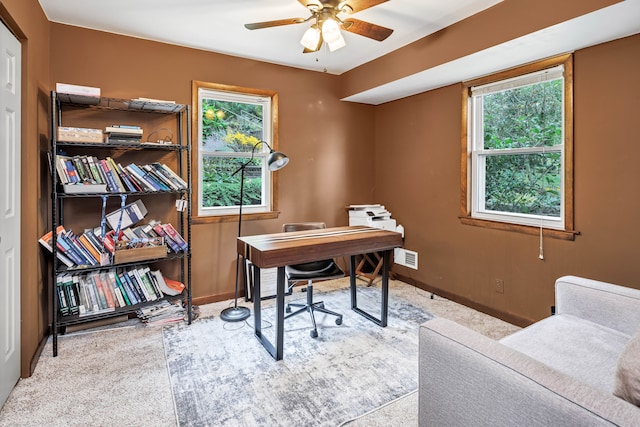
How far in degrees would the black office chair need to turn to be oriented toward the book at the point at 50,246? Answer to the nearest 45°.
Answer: approximately 135° to its right

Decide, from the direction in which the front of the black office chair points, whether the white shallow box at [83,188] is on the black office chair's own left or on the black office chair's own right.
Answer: on the black office chair's own right

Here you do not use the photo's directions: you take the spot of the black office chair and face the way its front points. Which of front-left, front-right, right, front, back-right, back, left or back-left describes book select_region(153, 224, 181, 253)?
back-right

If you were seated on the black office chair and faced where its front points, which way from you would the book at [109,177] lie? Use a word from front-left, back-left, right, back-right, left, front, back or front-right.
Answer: back-right

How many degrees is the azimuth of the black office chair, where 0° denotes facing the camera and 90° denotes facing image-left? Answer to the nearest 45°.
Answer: approximately 315°

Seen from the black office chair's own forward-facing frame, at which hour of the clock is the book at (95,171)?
The book is roughly at 4 o'clock from the black office chair.

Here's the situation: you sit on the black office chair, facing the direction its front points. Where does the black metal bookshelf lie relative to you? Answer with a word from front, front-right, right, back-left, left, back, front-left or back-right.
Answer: back-right

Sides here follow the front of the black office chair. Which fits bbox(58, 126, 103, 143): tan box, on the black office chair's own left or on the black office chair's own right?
on the black office chair's own right

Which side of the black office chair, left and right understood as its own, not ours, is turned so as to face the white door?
right

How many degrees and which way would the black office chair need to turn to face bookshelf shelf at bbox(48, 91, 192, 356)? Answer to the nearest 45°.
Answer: approximately 135° to its right

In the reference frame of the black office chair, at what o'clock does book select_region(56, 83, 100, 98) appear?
The book is roughly at 4 o'clock from the black office chair.

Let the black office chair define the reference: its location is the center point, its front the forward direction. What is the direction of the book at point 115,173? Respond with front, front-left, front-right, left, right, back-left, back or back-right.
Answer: back-right

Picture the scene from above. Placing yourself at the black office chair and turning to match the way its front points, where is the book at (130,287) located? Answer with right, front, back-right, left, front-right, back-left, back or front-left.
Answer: back-right

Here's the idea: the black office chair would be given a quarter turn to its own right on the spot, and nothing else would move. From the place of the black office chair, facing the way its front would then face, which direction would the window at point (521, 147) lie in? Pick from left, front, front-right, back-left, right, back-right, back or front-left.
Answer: back-left

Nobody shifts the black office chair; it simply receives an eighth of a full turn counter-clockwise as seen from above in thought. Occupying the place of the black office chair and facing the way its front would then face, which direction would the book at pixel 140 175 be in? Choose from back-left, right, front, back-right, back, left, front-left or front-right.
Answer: back
